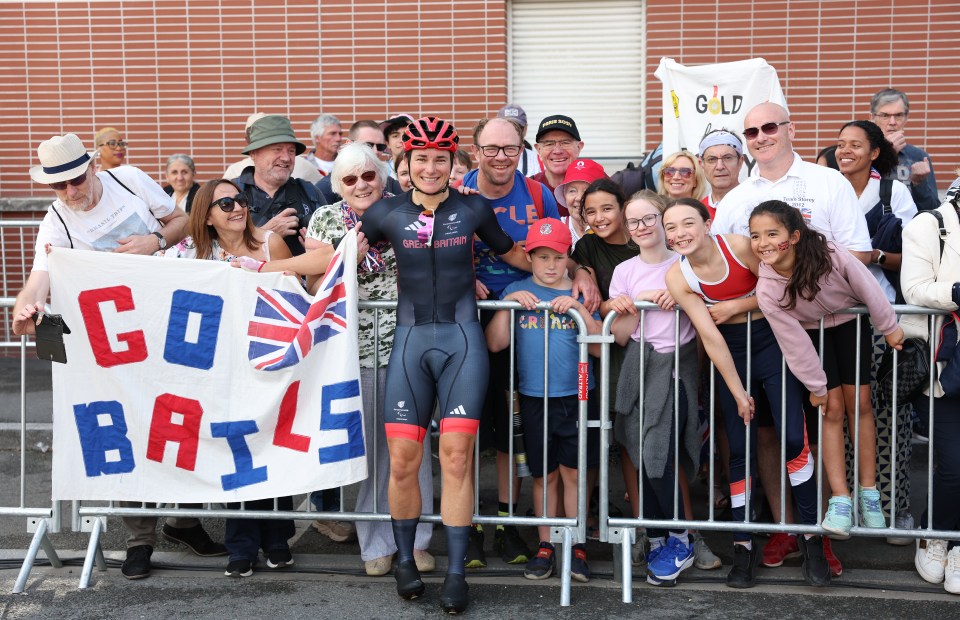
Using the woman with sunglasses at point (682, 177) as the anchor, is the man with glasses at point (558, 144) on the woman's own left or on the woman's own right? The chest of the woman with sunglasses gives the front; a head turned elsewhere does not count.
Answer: on the woman's own right

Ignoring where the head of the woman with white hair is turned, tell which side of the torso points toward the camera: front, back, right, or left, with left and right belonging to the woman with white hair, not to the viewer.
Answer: front

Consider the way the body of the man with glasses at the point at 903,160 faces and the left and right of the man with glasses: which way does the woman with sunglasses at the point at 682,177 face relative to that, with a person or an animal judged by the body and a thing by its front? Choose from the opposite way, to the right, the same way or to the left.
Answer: the same way

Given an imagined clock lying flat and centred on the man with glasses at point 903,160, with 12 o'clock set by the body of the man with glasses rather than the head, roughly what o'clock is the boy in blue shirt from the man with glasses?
The boy in blue shirt is roughly at 1 o'clock from the man with glasses.

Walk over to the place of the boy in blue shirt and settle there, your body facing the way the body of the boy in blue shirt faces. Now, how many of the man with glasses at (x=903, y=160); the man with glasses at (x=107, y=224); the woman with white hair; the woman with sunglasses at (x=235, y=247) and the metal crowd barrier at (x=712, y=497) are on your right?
3

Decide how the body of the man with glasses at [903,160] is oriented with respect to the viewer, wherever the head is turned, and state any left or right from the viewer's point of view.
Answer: facing the viewer

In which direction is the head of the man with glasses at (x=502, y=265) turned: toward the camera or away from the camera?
toward the camera

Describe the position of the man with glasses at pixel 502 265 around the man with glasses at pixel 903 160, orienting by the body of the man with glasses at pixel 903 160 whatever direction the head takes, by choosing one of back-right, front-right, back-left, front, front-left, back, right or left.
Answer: front-right

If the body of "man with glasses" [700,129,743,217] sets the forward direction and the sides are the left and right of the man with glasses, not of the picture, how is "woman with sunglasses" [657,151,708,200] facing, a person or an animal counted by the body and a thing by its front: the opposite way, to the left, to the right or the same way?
the same way

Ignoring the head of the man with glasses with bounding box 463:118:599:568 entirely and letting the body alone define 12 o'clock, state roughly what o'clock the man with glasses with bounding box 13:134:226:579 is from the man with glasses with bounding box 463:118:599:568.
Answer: the man with glasses with bounding box 13:134:226:579 is roughly at 3 o'clock from the man with glasses with bounding box 463:118:599:568.

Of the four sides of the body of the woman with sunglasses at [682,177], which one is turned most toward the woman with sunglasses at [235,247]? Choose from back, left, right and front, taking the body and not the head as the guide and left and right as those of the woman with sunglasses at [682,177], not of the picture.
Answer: right

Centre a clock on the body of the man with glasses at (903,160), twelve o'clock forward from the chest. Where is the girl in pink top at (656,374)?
The girl in pink top is roughly at 1 o'clock from the man with glasses.

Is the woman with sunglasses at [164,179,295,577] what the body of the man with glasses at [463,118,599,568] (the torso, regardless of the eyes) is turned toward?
no

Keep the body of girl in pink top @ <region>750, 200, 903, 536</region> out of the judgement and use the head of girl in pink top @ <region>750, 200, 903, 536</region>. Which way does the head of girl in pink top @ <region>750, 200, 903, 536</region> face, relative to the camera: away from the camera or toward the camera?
toward the camera

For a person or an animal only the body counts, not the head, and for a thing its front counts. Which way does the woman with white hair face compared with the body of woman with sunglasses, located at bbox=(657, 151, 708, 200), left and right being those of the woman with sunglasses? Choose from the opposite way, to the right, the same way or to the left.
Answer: the same way

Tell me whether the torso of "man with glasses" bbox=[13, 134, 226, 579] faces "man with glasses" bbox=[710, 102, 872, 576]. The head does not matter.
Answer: no
